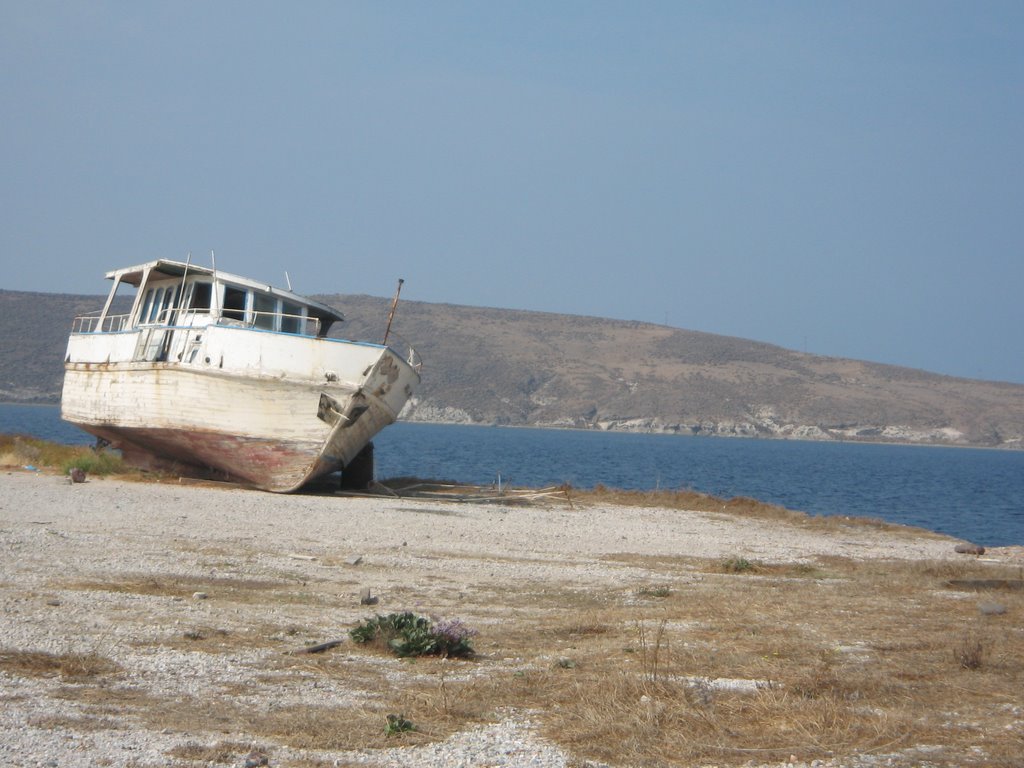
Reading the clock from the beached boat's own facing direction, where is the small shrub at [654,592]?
The small shrub is roughly at 1 o'clock from the beached boat.

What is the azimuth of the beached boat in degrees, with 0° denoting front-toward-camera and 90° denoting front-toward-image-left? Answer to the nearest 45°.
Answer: approximately 315°

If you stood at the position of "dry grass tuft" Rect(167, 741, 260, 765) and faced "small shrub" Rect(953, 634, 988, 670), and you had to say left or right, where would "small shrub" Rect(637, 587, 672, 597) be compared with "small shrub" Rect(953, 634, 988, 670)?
left

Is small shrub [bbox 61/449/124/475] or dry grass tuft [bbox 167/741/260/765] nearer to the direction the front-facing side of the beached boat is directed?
the dry grass tuft

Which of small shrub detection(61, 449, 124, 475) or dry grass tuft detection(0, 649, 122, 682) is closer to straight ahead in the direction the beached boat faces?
the dry grass tuft

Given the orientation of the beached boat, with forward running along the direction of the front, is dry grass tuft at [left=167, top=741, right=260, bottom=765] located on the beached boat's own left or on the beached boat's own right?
on the beached boat's own right

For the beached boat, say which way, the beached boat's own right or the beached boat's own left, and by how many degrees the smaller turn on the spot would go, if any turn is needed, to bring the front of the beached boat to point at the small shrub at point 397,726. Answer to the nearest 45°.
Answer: approximately 45° to the beached boat's own right

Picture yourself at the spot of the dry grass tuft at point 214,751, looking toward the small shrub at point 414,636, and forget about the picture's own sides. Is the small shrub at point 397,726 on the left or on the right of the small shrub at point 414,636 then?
right

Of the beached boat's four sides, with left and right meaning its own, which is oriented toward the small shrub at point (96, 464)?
back

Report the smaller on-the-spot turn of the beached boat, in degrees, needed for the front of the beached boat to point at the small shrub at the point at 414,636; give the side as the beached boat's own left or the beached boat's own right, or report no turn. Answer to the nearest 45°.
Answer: approximately 45° to the beached boat's own right

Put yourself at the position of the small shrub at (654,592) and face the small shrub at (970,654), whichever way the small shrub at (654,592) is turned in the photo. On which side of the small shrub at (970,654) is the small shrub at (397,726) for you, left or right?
right
